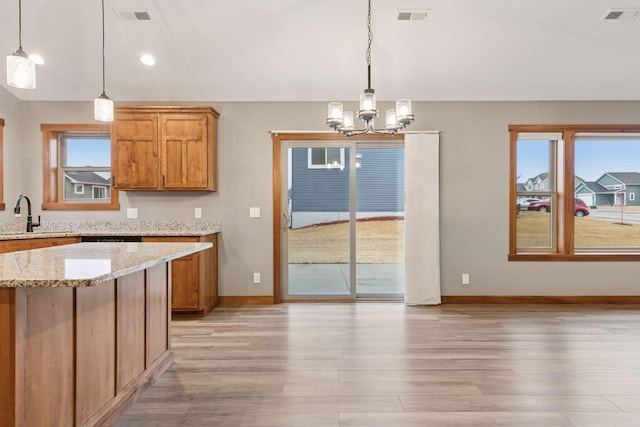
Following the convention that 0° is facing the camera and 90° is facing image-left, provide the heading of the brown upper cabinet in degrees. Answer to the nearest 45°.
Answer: approximately 0°

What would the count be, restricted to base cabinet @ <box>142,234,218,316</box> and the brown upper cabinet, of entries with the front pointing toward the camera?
2

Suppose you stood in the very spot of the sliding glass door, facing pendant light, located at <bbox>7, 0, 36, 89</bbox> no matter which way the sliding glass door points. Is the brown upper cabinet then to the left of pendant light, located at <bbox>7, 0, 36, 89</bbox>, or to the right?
right

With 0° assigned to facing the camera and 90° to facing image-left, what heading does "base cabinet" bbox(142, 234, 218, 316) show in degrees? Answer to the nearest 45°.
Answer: approximately 0°

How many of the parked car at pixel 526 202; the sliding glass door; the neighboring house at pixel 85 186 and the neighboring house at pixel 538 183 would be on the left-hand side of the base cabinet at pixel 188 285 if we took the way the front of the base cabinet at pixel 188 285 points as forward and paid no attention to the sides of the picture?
3

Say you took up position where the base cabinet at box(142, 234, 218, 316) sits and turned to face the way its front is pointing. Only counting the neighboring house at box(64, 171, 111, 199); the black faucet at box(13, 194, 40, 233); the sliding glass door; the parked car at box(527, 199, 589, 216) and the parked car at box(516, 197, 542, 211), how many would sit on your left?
3

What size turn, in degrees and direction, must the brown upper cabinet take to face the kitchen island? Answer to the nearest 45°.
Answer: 0° — it already faces it

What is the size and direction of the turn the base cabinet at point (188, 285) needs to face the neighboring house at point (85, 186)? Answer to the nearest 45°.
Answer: approximately 135° to its right
